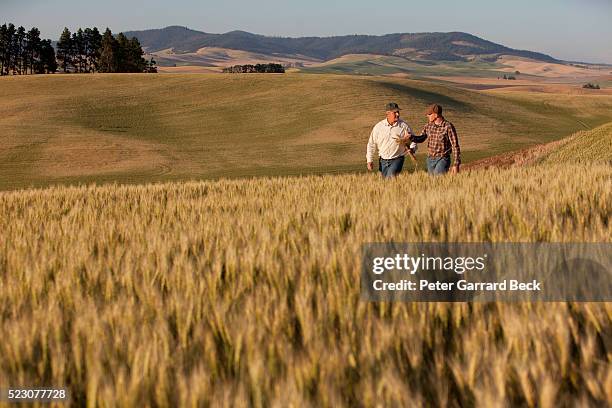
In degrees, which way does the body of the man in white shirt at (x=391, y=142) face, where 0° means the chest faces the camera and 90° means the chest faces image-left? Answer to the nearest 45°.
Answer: approximately 0°

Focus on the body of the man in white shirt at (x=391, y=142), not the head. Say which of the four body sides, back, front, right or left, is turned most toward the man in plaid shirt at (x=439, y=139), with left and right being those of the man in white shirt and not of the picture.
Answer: left

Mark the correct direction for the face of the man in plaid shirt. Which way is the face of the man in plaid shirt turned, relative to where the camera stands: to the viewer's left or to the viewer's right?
to the viewer's left

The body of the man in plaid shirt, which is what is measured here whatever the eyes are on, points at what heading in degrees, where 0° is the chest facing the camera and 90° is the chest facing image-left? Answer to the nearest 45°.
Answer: approximately 45°

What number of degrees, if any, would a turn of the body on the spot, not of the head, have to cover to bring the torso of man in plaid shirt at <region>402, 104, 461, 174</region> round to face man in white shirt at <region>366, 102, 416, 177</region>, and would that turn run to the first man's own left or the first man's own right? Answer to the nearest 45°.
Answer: approximately 45° to the first man's own right
